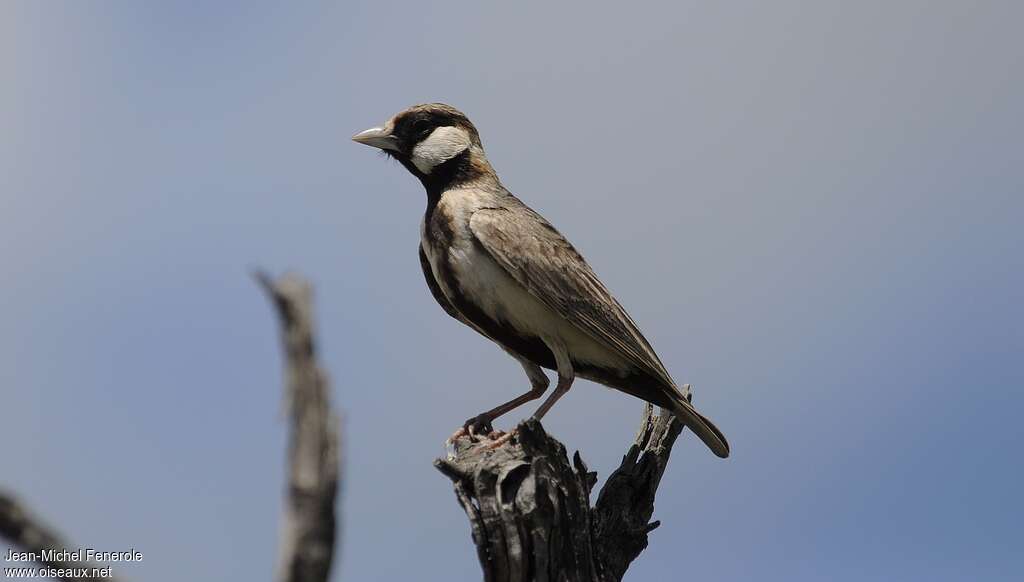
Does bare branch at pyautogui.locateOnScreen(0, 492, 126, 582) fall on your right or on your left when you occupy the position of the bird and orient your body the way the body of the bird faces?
on your left

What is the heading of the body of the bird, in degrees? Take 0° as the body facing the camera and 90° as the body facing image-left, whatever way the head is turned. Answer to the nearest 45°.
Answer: approximately 90°
